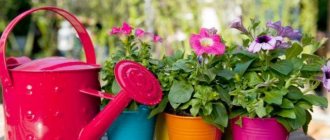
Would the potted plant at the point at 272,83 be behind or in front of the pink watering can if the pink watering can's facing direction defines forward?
in front

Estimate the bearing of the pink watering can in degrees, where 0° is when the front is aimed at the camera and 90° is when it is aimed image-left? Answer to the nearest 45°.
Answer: approximately 315°

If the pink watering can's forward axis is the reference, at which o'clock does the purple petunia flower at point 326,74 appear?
The purple petunia flower is roughly at 11 o'clock from the pink watering can.
